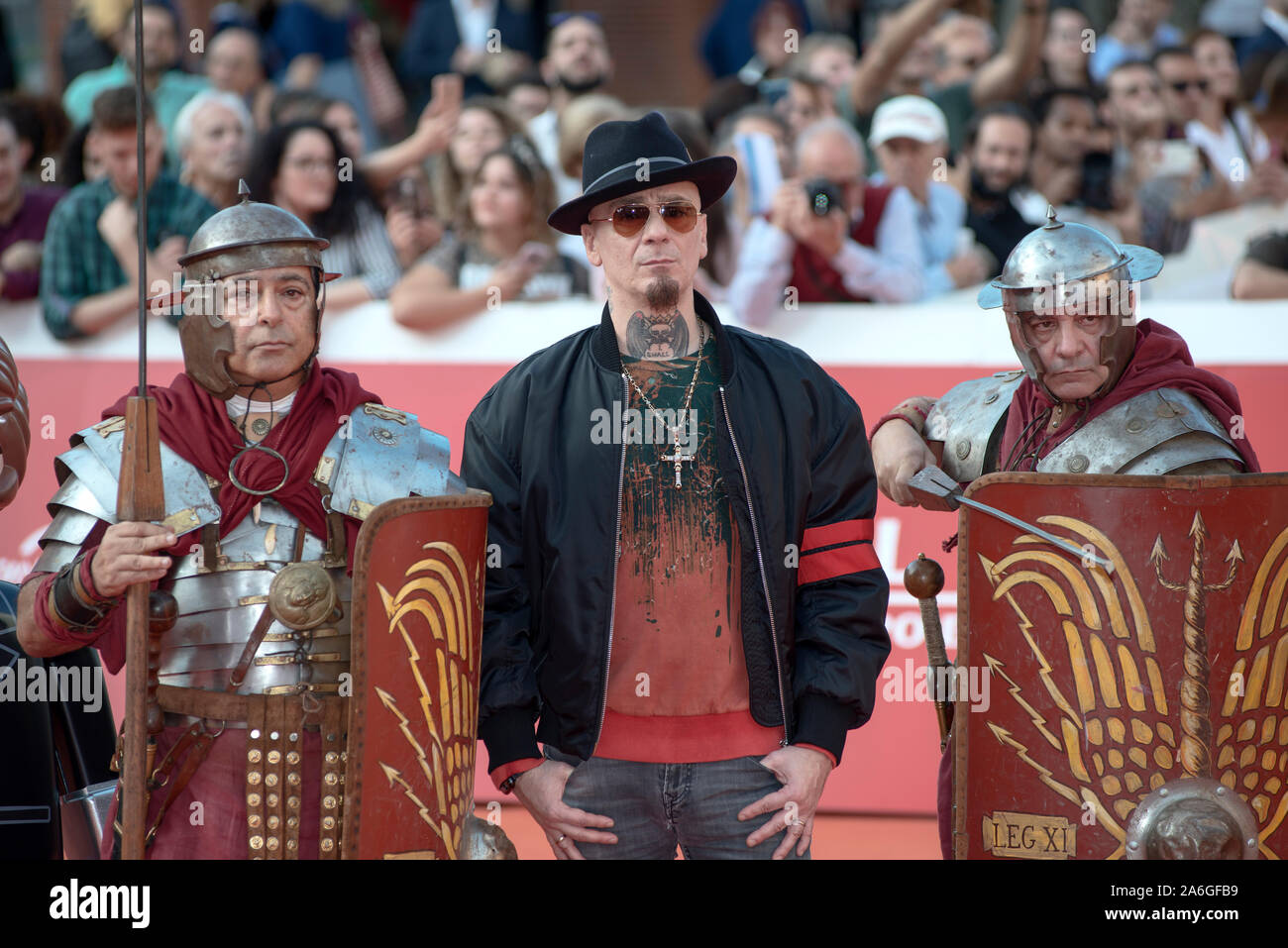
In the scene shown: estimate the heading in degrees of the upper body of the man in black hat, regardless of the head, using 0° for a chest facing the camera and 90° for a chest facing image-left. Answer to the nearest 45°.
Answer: approximately 0°

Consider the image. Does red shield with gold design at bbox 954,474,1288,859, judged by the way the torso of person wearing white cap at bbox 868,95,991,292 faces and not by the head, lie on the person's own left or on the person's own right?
on the person's own left

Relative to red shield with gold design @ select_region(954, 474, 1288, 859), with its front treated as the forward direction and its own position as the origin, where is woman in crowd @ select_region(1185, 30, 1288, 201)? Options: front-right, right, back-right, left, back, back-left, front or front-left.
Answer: back

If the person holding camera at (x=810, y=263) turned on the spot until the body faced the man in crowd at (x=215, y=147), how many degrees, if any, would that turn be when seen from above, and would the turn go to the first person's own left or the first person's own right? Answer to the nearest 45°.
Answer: approximately 90° to the first person's own right

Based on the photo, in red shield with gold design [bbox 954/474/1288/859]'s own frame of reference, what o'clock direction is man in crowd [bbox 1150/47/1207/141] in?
The man in crowd is roughly at 6 o'clock from the red shield with gold design.

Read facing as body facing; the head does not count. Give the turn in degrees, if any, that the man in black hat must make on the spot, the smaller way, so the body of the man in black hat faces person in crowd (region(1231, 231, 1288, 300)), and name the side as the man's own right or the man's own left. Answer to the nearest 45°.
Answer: approximately 135° to the man's own left

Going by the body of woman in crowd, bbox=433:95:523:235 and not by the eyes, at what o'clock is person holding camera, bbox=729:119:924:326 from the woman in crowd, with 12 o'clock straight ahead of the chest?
The person holding camera is roughly at 10 o'clock from the woman in crowd.

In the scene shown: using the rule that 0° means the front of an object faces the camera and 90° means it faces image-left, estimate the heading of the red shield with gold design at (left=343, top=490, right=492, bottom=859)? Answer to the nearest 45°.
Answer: approximately 315°

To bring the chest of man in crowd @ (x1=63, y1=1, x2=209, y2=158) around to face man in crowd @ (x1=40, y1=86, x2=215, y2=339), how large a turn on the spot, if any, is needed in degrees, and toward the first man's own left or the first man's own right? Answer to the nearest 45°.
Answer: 0° — they already face them

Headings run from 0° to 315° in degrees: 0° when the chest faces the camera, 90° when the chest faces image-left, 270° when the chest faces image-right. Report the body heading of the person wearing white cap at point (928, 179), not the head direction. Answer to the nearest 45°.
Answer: approximately 45°

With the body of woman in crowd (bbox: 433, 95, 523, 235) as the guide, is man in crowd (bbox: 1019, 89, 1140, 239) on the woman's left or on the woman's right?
on the woman's left
